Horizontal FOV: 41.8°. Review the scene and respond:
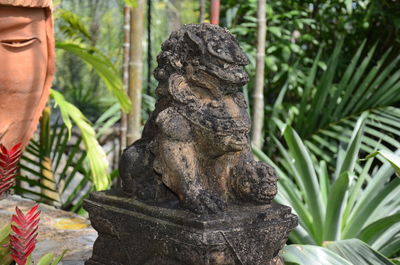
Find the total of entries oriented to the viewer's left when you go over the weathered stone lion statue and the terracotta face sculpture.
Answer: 0

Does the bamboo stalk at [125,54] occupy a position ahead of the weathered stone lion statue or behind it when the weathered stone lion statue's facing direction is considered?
behind

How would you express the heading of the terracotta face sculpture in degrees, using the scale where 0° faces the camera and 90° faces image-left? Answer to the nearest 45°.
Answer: approximately 0°

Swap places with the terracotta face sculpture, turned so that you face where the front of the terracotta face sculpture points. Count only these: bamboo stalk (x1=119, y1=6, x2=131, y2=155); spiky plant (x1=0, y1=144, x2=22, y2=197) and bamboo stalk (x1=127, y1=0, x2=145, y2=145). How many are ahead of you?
1

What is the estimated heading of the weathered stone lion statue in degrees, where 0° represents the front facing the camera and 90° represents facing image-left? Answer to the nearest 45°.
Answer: approximately 315°

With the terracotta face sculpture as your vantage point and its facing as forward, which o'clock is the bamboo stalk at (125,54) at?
The bamboo stalk is roughly at 7 o'clock from the terracotta face sculpture.

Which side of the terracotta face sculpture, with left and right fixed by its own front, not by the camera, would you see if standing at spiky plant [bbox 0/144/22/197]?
front

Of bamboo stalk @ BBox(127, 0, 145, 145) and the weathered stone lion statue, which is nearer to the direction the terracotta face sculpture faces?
the weathered stone lion statue

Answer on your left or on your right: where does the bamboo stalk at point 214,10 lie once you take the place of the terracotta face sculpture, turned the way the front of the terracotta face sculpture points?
on your left

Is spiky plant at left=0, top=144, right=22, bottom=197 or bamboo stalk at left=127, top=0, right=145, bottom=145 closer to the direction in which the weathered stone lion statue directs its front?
the spiky plant

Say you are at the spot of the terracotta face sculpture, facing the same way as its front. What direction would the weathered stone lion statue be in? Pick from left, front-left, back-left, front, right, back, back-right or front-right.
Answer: front-left

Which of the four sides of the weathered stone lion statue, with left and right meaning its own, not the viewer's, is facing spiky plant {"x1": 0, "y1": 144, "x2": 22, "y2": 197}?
back
